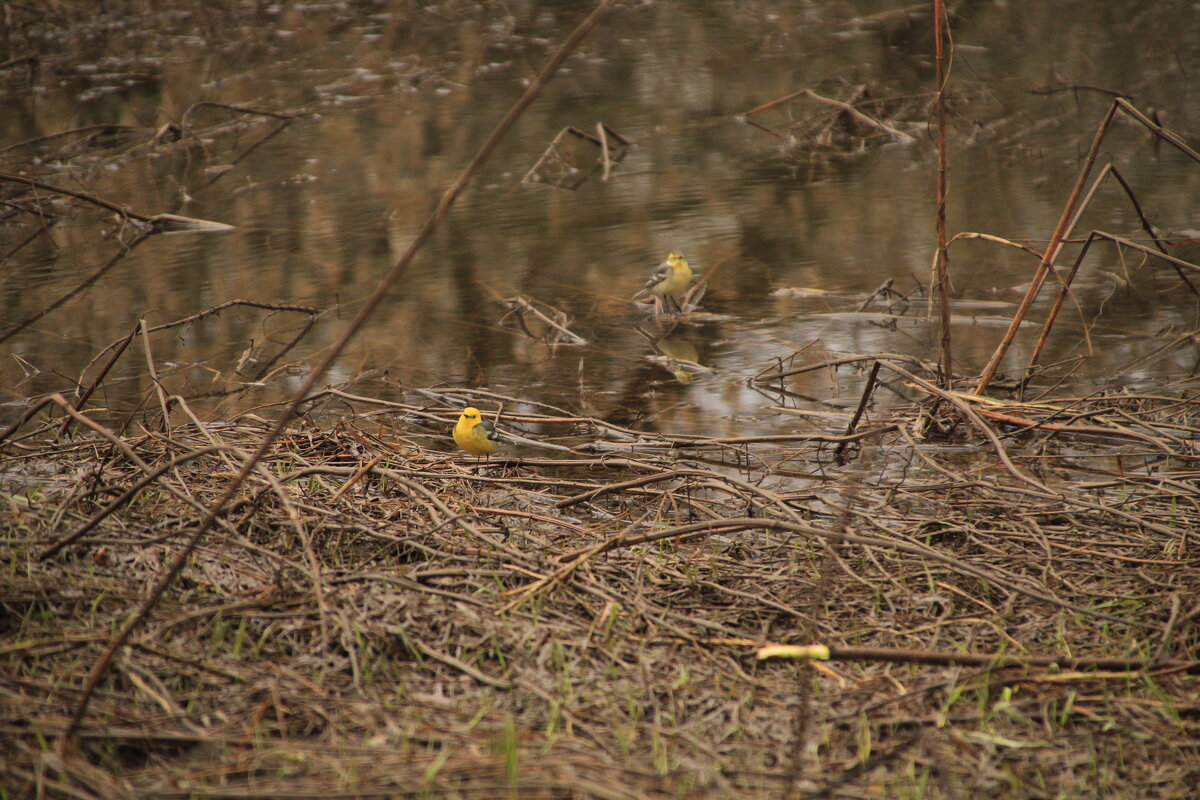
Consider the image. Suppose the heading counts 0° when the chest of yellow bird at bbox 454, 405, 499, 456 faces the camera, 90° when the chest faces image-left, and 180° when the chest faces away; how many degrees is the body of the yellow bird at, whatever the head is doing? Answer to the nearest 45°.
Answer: approximately 45°

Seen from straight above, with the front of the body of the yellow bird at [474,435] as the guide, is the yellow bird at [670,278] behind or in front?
behind

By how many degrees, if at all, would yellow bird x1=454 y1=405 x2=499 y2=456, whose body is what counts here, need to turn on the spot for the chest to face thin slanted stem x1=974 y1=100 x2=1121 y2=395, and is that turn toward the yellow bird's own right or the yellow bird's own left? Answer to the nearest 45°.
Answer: approximately 135° to the yellow bird's own left

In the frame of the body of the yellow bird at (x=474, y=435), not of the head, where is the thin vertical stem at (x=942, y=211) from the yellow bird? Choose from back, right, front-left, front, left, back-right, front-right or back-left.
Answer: back-left

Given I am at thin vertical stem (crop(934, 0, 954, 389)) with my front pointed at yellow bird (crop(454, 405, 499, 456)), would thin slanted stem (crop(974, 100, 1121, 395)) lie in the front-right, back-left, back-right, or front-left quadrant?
back-left
